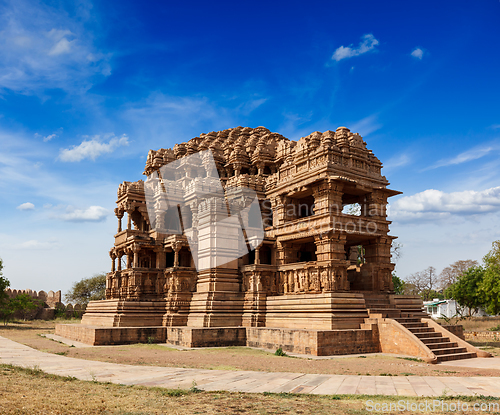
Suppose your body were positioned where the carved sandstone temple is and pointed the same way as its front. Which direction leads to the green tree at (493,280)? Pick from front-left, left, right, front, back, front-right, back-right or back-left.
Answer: left

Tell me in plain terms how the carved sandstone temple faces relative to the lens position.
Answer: facing the viewer and to the right of the viewer
